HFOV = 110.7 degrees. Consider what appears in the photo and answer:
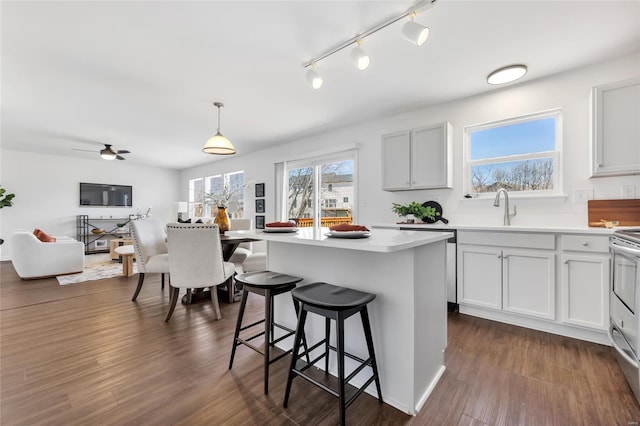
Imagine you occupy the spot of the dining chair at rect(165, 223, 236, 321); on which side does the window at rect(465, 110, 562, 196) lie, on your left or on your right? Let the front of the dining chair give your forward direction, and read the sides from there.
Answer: on your right

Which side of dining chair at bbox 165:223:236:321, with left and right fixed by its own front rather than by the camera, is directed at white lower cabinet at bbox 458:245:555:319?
right

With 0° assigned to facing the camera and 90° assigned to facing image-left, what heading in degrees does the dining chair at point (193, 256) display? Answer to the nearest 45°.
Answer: approximately 225°

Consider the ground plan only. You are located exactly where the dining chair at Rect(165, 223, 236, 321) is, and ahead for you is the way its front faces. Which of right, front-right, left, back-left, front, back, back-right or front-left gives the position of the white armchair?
left

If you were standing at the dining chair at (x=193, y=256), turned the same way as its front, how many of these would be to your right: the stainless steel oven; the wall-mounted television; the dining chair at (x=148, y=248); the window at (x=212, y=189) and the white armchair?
1

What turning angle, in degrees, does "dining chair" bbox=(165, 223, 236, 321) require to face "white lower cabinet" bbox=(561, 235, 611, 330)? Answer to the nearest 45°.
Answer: approximately 90° to its right

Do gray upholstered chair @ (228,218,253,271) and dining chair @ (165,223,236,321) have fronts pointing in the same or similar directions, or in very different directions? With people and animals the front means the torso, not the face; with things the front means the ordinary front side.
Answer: very different directions

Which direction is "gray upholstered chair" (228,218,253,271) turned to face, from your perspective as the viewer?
facing the viewer and to the left of the viewer

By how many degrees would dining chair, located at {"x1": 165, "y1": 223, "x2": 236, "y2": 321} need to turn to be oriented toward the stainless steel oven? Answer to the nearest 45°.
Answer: approximately 90° to its right

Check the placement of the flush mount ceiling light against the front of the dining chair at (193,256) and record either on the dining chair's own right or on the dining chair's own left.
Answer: on the dining chair's own right

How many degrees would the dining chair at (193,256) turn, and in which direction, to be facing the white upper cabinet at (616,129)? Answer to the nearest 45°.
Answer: approximately 90° to its right
